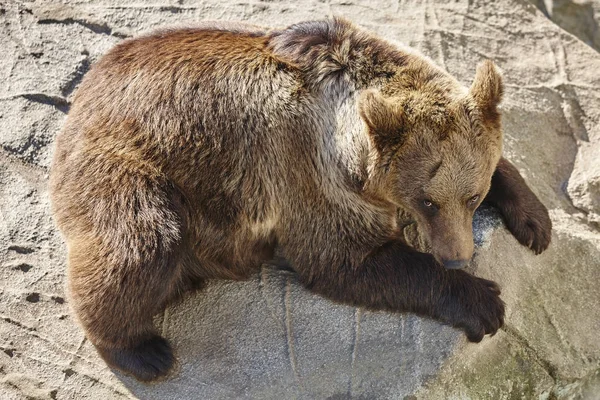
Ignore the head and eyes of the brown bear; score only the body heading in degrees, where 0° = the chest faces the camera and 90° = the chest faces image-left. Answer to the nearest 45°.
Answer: approximately 270°
